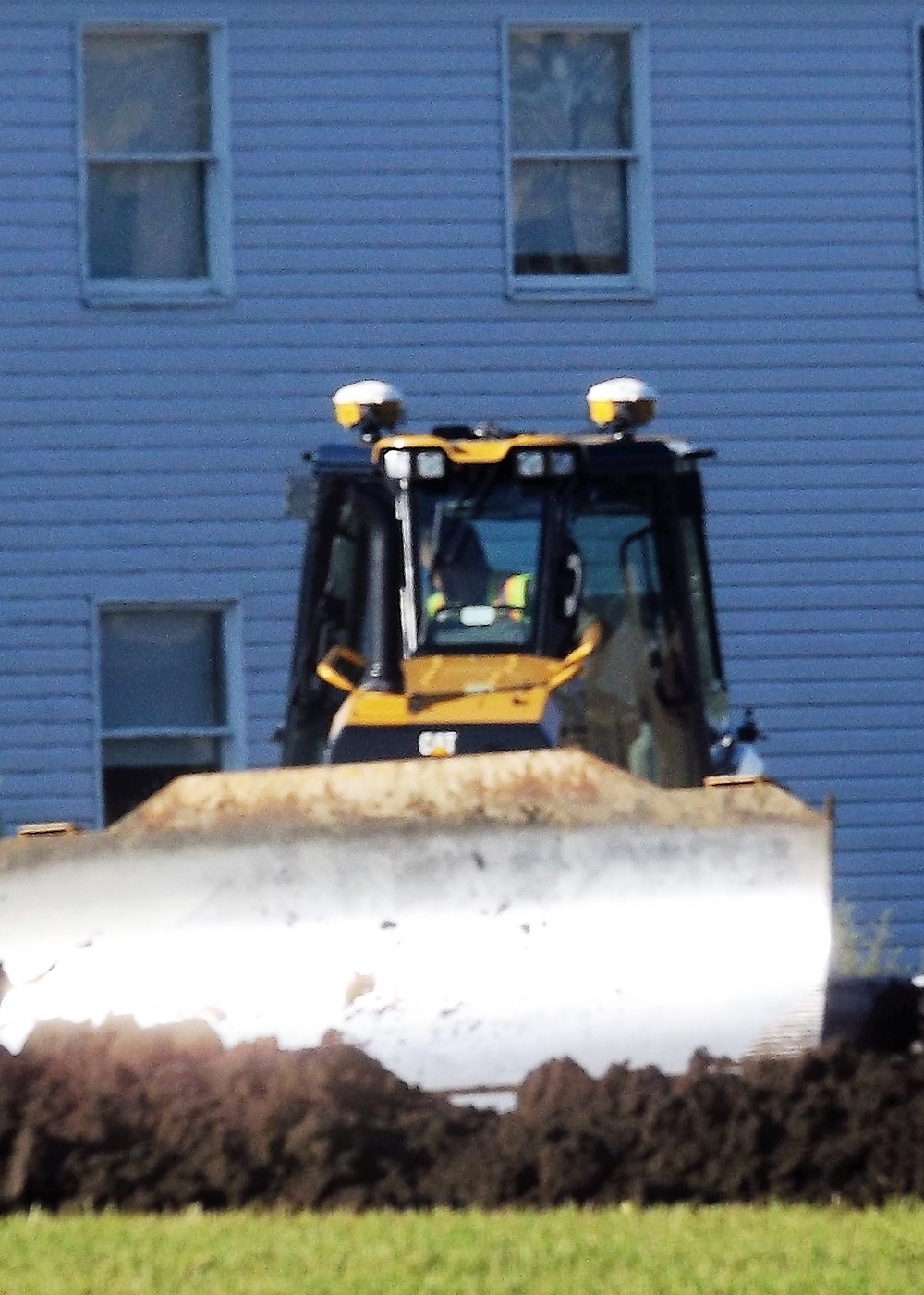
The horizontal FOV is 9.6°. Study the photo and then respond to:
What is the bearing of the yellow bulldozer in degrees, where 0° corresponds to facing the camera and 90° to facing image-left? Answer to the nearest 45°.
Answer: approximately 0°

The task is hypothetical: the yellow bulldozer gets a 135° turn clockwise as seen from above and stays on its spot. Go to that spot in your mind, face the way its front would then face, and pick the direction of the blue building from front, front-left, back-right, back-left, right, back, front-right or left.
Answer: front-right
